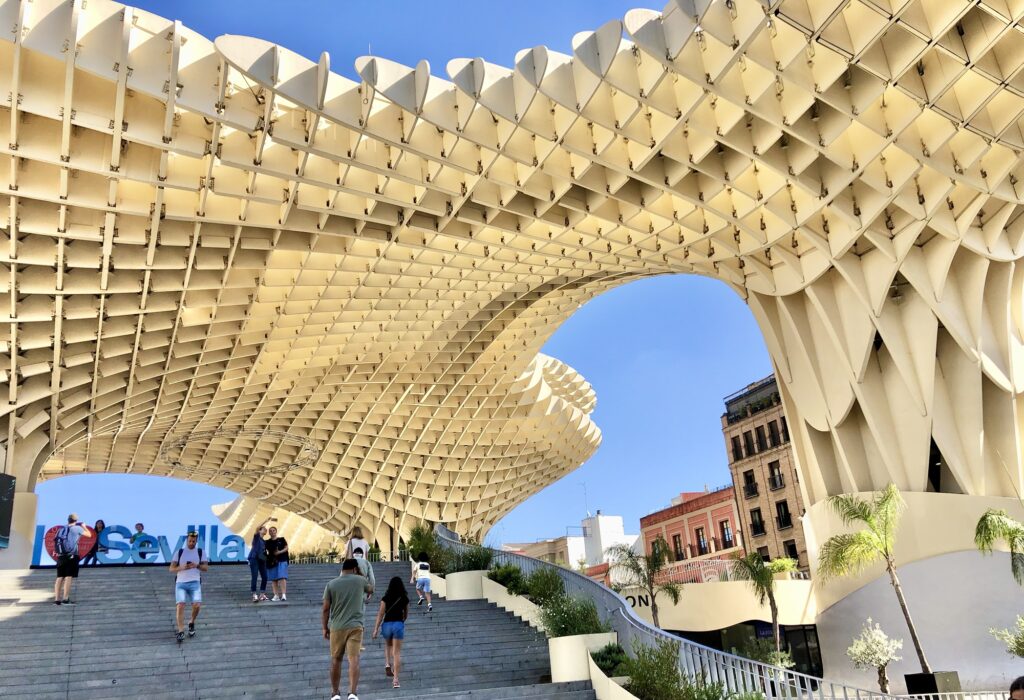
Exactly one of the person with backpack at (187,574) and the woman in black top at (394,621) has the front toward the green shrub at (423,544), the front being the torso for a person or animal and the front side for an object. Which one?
the woman in black top

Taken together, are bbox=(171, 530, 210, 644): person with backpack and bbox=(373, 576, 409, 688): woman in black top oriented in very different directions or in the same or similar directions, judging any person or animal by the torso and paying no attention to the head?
very different directions

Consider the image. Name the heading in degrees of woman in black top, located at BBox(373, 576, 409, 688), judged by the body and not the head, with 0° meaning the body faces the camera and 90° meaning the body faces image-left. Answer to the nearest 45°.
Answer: approximately 180°

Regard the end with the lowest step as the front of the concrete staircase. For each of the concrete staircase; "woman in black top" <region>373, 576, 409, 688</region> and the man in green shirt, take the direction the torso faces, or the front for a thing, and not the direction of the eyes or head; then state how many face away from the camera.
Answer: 2

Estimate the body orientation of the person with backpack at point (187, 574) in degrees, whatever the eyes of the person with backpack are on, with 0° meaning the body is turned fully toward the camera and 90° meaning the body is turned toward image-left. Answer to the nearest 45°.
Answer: approximately 0°

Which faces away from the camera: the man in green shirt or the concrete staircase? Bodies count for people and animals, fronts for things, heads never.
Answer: the man in green shirt

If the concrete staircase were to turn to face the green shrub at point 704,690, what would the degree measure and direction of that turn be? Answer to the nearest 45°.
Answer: approximately 45° to its left

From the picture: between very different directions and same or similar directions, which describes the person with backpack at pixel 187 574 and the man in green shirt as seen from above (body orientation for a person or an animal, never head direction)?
very different directions

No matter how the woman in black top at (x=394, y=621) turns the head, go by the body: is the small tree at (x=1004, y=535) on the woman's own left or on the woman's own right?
on the woman's own right

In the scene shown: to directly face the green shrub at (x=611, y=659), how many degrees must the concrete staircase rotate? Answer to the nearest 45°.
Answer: approximately 45° to its left

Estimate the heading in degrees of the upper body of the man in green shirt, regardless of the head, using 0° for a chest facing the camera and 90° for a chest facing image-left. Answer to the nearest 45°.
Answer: approximately 180°
